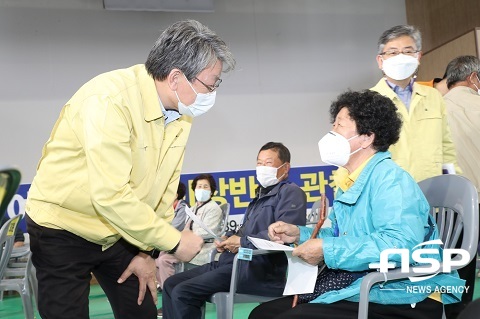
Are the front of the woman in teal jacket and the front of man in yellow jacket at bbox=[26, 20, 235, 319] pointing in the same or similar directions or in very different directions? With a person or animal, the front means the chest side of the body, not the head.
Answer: very different directions

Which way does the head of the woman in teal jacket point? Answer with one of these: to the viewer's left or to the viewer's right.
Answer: to the viewer's left

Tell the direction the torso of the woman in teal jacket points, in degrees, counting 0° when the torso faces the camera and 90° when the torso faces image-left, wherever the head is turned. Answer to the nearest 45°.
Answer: approximately 90°

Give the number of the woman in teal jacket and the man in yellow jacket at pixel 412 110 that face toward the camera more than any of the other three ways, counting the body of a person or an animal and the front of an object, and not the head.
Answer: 1

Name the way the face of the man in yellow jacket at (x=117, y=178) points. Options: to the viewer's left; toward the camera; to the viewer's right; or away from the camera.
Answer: to the viewer's right

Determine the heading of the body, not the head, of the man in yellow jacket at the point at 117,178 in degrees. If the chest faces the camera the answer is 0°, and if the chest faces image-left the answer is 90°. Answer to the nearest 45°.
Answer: approximately 315°

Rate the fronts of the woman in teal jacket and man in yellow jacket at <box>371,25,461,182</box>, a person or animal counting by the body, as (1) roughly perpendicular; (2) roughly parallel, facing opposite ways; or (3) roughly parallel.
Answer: roughly perpendicular

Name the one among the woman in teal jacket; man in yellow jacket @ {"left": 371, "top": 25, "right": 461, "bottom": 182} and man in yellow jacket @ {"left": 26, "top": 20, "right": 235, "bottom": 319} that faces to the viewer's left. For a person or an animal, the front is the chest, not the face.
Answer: the woman in teal jacket

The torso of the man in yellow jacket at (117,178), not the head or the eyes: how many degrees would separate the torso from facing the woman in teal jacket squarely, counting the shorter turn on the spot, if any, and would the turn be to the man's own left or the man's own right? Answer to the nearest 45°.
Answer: approximately 45° to the man's own left

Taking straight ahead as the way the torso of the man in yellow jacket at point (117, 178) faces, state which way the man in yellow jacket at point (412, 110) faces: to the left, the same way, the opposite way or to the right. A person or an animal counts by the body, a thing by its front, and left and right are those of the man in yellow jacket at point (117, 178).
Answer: to the right
